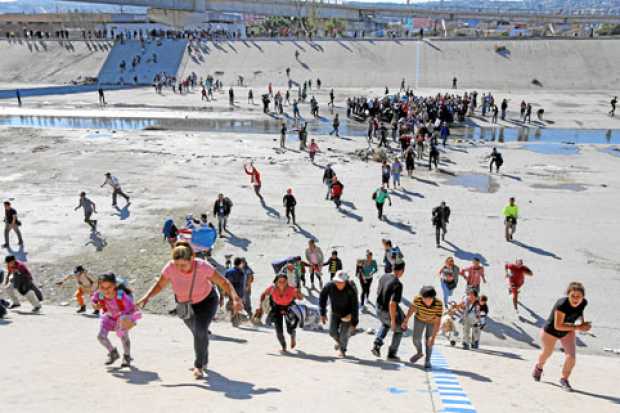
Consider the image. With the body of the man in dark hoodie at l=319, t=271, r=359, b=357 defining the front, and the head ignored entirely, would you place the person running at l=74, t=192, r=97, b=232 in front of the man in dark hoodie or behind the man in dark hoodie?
behind

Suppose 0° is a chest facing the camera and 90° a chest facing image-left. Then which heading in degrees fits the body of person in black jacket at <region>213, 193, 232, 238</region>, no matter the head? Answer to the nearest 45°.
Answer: approximately 0°

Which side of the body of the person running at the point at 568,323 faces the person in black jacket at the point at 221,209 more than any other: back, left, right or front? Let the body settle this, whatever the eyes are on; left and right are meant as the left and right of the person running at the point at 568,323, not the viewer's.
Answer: back

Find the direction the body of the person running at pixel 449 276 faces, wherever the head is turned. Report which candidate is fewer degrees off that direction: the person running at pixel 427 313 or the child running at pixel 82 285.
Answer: the person running

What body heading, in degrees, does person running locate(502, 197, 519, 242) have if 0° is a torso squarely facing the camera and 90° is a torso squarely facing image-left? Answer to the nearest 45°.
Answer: approximately 0°

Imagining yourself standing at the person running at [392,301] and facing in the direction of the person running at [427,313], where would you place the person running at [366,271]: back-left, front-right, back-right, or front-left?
back-left

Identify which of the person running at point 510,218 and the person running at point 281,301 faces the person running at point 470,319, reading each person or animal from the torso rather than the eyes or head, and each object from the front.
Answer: the person running at point 510,218

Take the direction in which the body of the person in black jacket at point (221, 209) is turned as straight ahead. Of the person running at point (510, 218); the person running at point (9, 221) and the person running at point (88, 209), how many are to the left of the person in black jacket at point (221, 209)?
1

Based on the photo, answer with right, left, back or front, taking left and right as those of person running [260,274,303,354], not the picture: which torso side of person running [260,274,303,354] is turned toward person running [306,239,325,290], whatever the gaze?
back

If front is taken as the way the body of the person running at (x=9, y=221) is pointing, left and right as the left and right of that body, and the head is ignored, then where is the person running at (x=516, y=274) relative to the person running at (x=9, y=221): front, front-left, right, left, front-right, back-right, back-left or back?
left

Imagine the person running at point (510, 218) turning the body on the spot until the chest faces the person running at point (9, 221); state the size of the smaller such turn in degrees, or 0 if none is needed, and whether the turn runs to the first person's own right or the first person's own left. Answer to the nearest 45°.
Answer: approximately 90° to the first person's own right
